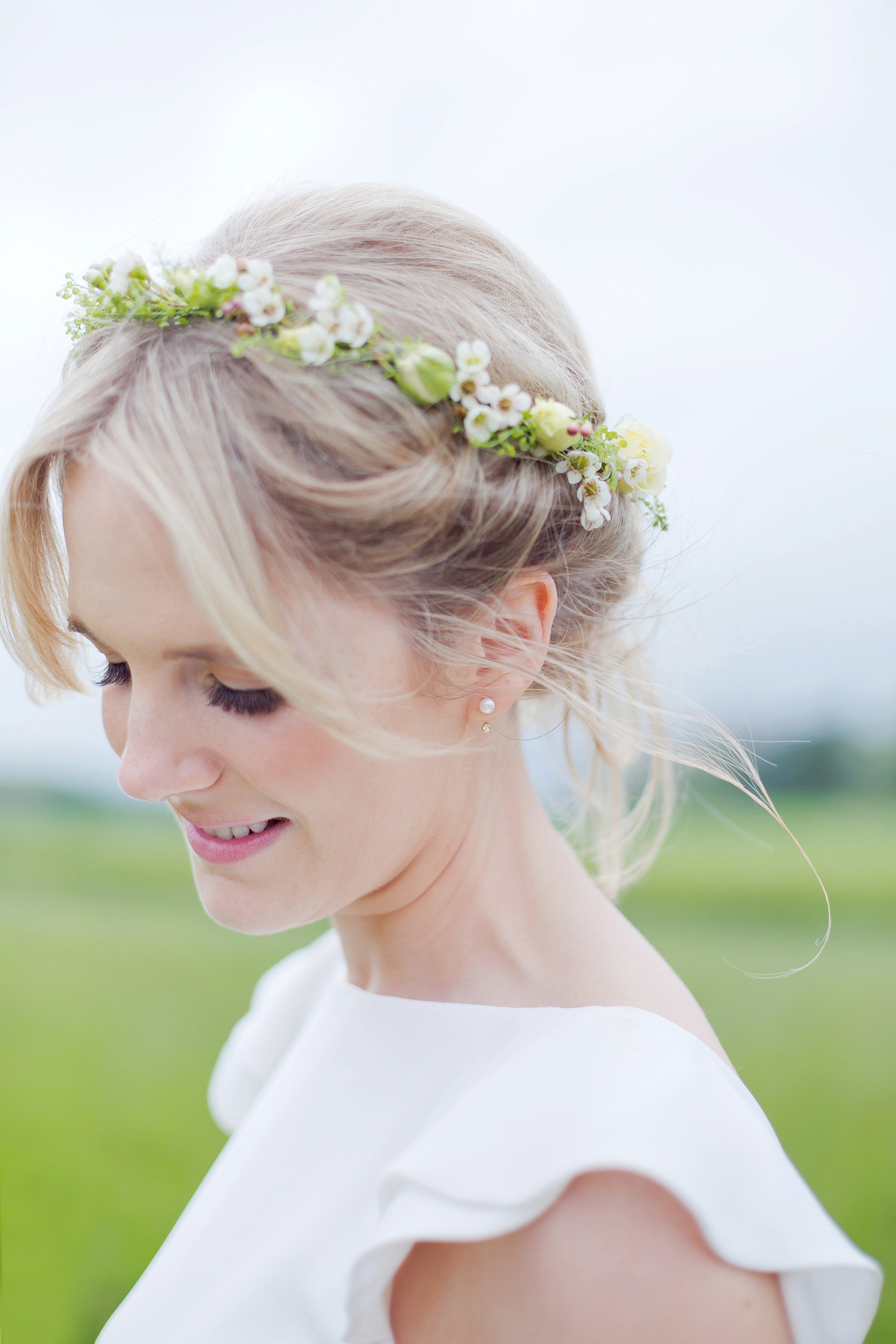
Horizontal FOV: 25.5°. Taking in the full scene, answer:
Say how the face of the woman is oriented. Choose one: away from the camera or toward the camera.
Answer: toward the camera

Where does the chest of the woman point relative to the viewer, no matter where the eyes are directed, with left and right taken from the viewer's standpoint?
facing the viewer and to the left of the viewer
